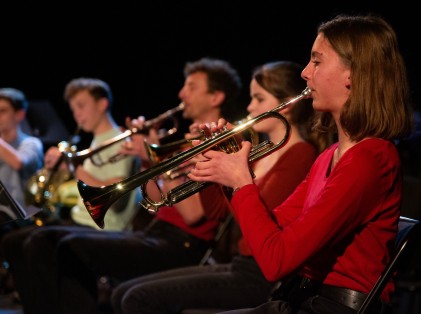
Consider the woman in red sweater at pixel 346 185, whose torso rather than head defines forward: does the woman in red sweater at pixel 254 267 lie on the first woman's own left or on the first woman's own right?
on the first woman's own right

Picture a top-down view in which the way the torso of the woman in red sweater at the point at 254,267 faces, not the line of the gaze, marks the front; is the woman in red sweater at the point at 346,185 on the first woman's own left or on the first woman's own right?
on the first woman's own left

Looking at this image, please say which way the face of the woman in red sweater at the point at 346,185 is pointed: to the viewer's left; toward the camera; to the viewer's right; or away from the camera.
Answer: to the viewer's left

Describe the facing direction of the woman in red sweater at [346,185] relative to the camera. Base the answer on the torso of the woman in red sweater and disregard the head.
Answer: to the viewer's left

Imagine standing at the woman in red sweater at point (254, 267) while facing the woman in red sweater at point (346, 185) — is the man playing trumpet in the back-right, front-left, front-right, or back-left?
back-right

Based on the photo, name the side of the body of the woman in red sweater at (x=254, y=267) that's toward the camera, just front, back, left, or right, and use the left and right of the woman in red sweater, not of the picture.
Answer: left

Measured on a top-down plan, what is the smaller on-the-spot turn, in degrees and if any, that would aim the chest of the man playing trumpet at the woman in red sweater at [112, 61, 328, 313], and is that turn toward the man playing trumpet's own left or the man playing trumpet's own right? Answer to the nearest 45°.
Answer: approximately 135° to the man playing trumpet's own left

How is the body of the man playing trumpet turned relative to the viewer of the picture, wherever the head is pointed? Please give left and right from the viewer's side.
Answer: facing to the left of the viewer

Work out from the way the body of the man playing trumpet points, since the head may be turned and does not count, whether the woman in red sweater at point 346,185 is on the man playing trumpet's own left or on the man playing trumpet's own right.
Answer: on the man playing trumpet's own left

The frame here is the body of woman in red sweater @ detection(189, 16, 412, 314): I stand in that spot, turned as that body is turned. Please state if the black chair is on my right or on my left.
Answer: on my right

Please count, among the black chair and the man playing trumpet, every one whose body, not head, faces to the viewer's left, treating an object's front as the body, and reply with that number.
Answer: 2

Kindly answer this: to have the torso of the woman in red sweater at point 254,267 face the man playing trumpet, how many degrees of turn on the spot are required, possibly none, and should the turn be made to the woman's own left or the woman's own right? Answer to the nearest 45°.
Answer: approximately 45° to the woman's own right

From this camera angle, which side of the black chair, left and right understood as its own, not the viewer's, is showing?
left
